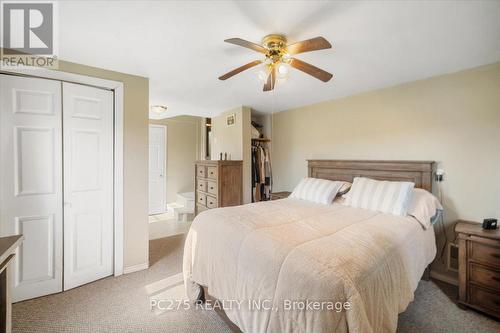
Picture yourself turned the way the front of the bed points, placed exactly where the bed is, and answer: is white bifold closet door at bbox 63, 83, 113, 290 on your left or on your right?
on your right

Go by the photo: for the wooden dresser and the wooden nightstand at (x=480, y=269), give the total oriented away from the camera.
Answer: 0

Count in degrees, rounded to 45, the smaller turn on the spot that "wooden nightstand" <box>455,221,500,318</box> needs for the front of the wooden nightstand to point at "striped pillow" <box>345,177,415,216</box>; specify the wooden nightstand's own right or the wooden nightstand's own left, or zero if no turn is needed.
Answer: approximately 45° to the wooden nightstand's own right

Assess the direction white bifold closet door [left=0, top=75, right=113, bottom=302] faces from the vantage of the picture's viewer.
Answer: facing the viewer and to the right of the viewer

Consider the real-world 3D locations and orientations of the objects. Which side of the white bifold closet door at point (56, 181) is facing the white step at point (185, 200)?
left

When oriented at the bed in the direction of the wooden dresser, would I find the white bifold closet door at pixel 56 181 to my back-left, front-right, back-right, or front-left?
front-left

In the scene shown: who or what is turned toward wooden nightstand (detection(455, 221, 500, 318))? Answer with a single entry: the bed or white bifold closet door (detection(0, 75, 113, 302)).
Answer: the white bifold closet door

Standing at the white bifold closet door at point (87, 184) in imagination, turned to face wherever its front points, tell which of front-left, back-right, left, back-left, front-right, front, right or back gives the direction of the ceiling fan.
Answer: front

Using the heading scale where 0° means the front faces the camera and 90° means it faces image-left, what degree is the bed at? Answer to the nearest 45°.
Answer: approximately 45°

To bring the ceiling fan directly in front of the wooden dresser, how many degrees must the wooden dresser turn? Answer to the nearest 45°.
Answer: approximately 45° to its left

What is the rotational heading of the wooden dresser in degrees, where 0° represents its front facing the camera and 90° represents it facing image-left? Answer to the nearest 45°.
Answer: approximately 45°

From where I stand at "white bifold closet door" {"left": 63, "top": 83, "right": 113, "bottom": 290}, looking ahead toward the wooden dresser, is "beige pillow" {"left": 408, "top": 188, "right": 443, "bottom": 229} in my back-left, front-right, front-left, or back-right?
front-right

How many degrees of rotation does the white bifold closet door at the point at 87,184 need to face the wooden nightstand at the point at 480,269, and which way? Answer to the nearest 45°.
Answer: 0° — it already faces it

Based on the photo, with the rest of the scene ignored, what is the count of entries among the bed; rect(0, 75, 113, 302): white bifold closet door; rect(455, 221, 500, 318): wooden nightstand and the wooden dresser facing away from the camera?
0
